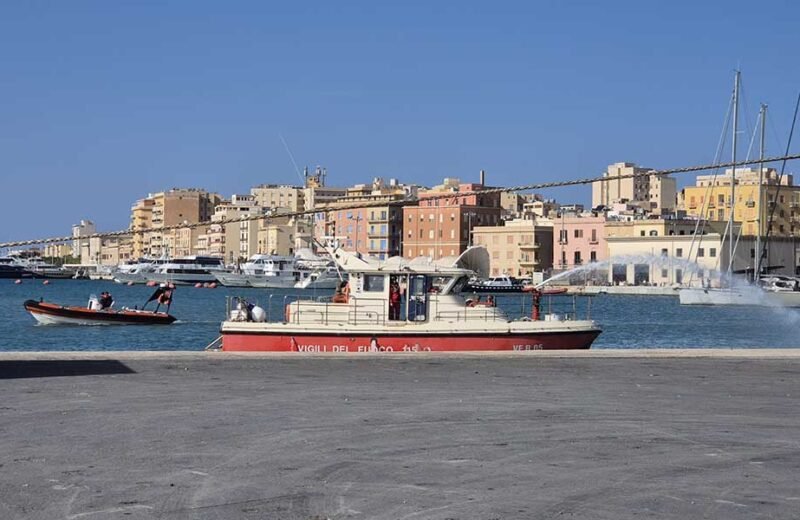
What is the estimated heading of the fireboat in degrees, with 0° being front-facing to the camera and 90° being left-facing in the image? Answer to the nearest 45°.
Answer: approximately 270°
